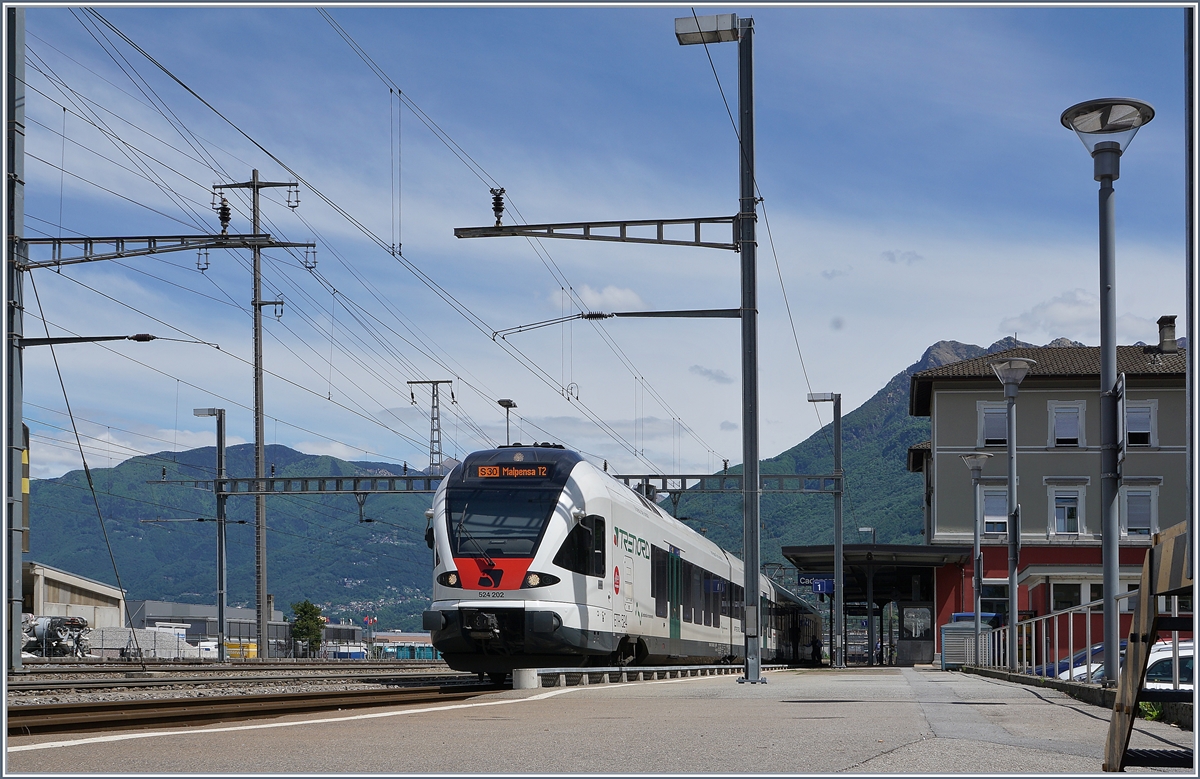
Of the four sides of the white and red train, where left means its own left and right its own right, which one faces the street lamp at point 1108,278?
left

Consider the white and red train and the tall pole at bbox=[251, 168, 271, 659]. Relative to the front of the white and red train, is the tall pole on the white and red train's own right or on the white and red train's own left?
on the white and red train's own right

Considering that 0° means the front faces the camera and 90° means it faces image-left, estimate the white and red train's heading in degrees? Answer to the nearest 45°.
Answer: approximately 45°
